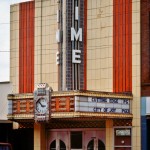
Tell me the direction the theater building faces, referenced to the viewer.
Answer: facing the viewer and to the left of the viewer
